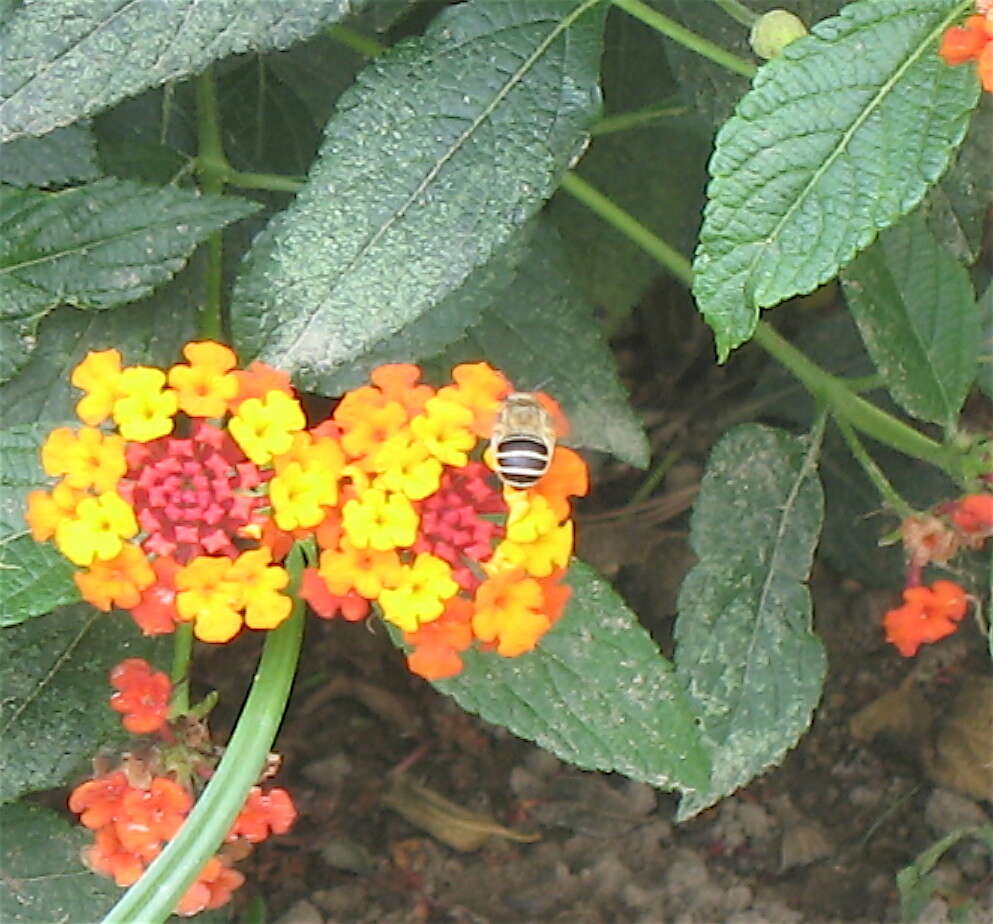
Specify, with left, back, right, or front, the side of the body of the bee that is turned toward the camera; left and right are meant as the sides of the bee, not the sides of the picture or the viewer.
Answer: back

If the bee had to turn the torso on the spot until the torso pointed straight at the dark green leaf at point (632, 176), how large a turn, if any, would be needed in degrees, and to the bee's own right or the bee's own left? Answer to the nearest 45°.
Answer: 0° — it already faces it
